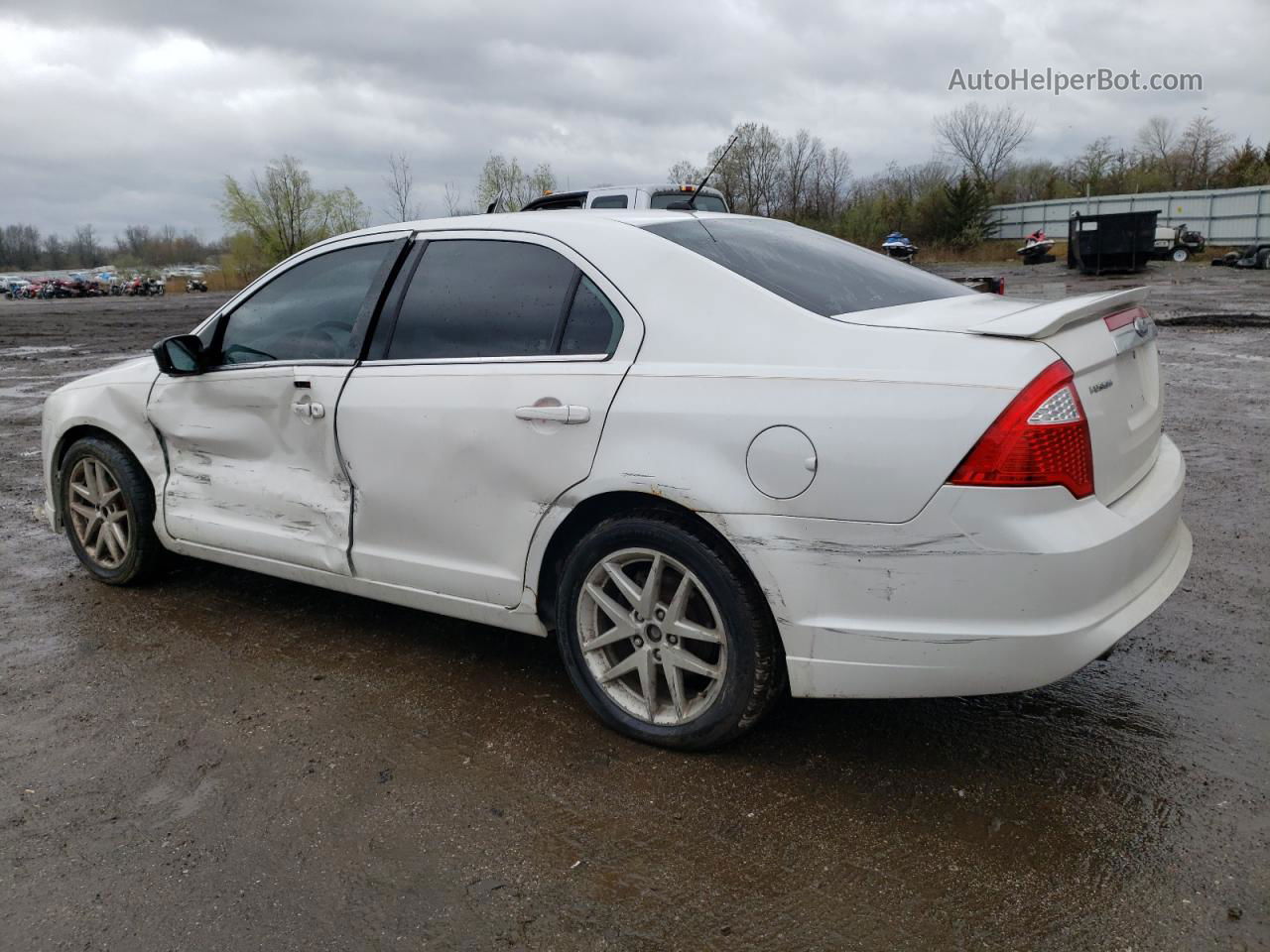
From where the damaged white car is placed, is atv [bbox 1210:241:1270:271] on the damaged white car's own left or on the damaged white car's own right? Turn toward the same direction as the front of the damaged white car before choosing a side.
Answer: on the damaged white car's own right

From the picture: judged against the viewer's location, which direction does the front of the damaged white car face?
facing away from the viewer and to the left of the viewer

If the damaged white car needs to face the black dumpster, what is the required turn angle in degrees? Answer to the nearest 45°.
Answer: approximately 90° to its right

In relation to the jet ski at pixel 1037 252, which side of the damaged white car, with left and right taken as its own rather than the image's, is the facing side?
right

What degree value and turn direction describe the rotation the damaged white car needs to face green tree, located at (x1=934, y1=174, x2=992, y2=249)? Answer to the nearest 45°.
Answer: approximately 45° to its right

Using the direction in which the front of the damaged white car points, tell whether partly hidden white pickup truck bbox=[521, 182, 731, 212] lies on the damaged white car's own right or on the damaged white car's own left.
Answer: on the damaged white car's own right

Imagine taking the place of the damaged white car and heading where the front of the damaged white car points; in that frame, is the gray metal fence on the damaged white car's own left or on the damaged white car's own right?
on the damaged white car's own right
